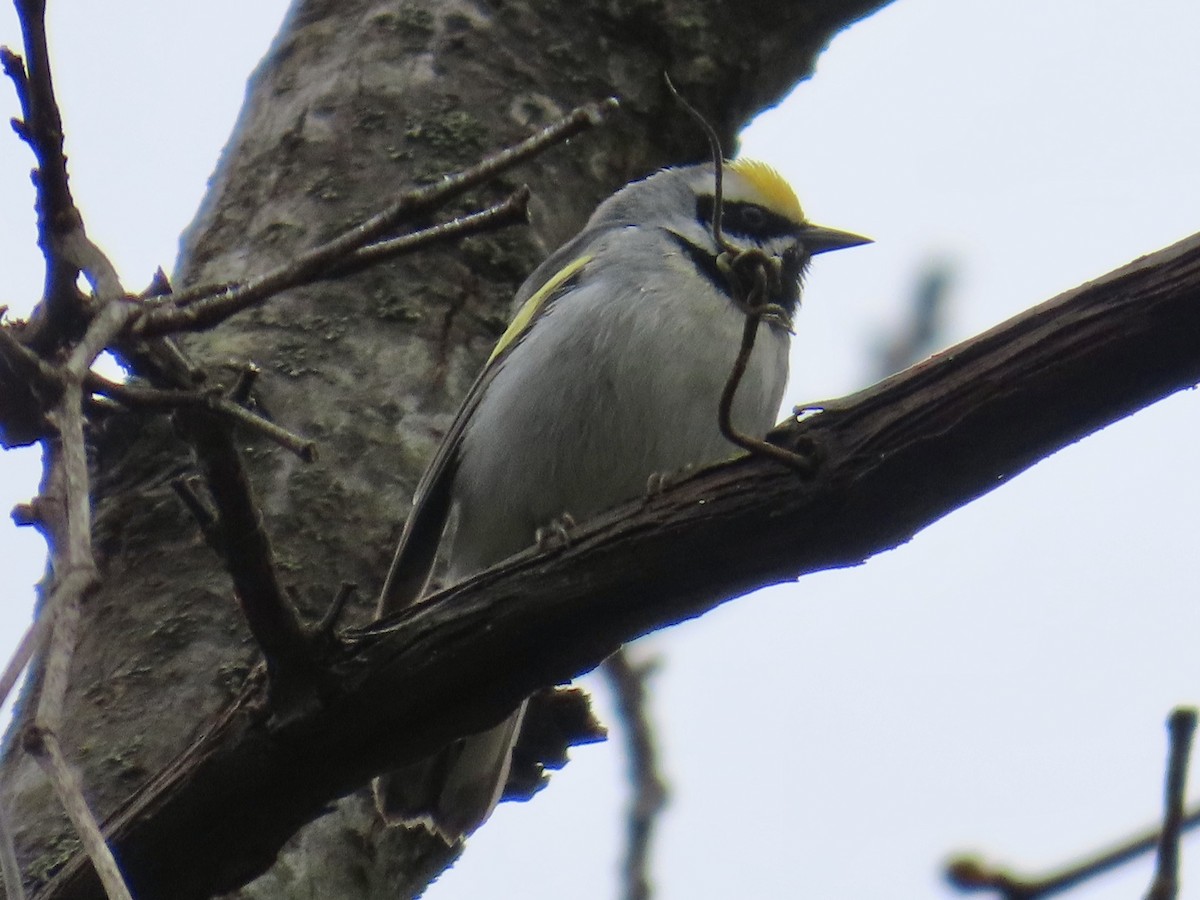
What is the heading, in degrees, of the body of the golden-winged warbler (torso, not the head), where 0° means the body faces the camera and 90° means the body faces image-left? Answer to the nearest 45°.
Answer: approximately 270°

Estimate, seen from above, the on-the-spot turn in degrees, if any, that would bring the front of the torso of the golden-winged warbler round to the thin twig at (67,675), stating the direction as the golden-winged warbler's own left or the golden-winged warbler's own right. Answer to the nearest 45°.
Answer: approximately 90° to the golden-winged warbler's own right

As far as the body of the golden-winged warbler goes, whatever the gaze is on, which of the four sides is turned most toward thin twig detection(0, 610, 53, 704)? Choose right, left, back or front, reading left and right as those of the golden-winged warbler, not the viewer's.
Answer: back
